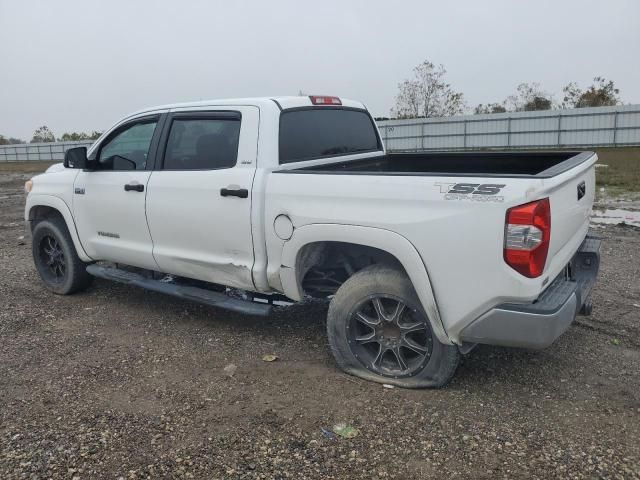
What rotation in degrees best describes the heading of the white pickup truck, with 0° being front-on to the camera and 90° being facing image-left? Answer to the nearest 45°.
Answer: approximately 135°

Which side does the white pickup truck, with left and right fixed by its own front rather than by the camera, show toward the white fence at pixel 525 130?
right

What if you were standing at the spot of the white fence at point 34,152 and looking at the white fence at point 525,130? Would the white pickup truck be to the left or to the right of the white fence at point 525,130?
right

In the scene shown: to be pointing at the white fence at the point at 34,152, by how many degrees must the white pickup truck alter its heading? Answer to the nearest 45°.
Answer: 0° — it already faces it
